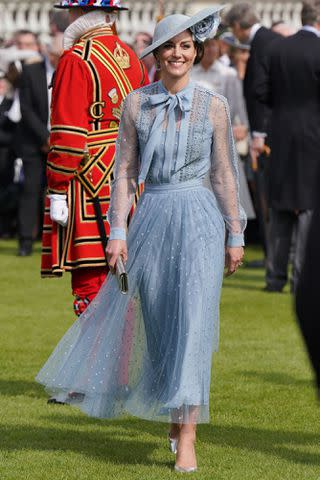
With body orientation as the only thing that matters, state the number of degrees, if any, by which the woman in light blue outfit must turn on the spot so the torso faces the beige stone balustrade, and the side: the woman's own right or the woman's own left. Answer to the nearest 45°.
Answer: approximately 180°

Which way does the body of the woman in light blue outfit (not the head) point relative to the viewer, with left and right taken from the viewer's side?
facing the viewer

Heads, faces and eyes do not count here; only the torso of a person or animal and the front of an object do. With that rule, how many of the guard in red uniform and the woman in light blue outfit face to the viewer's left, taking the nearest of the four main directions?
0

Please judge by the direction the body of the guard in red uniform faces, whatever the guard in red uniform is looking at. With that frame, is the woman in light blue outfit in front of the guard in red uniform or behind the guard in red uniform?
behind

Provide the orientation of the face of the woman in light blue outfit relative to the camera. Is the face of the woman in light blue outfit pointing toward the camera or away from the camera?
toward the camera
